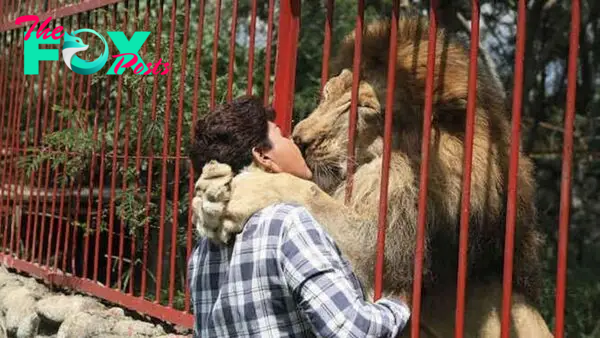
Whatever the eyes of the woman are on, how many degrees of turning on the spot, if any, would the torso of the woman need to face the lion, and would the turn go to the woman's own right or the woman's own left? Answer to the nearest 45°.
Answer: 0° — they already face it

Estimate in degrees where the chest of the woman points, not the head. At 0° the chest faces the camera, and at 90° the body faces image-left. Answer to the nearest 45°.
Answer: approximately 225°

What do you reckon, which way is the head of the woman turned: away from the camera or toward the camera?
away from the camera
